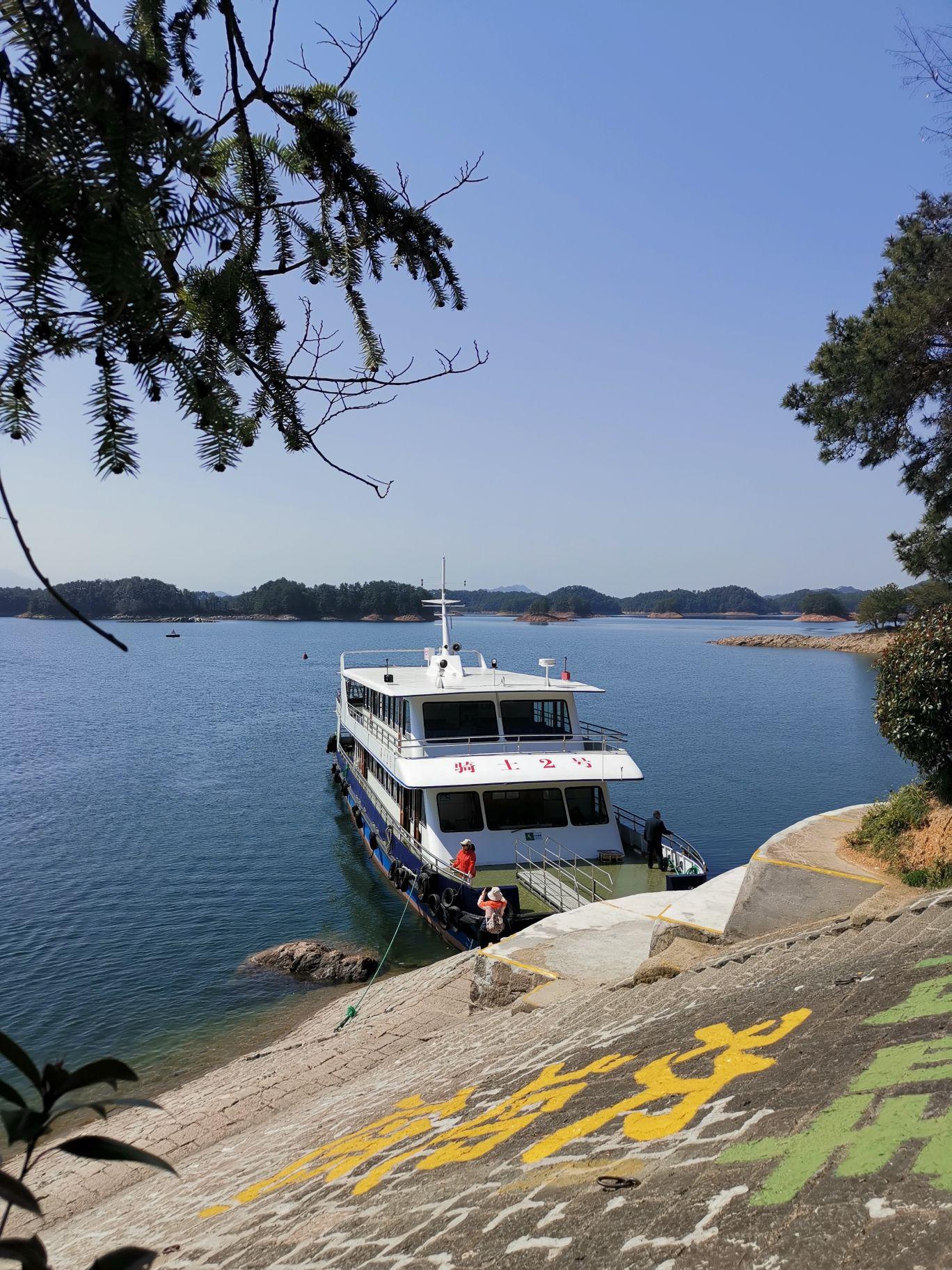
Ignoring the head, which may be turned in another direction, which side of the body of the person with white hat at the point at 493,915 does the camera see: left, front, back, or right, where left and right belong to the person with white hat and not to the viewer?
back

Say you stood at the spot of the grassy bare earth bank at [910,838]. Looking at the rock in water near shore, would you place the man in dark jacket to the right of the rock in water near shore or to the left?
right

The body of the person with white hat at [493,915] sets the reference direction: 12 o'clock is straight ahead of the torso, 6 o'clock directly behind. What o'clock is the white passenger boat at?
The white passenger boat is roughly at 12 o'clock from the person with white hat.

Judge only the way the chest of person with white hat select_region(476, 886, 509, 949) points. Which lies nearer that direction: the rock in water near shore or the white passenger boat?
the white passenger boat

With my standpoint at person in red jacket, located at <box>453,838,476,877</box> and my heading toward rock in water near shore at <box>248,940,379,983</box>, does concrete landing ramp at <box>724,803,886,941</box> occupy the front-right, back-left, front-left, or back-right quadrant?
back-left

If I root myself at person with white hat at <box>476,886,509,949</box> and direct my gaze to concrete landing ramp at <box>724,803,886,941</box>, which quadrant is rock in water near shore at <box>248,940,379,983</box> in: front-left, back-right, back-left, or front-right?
back-right

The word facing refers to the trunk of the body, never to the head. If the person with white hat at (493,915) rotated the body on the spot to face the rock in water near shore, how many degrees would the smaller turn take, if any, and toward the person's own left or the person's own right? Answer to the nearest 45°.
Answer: approximately 45° to the person's own left
